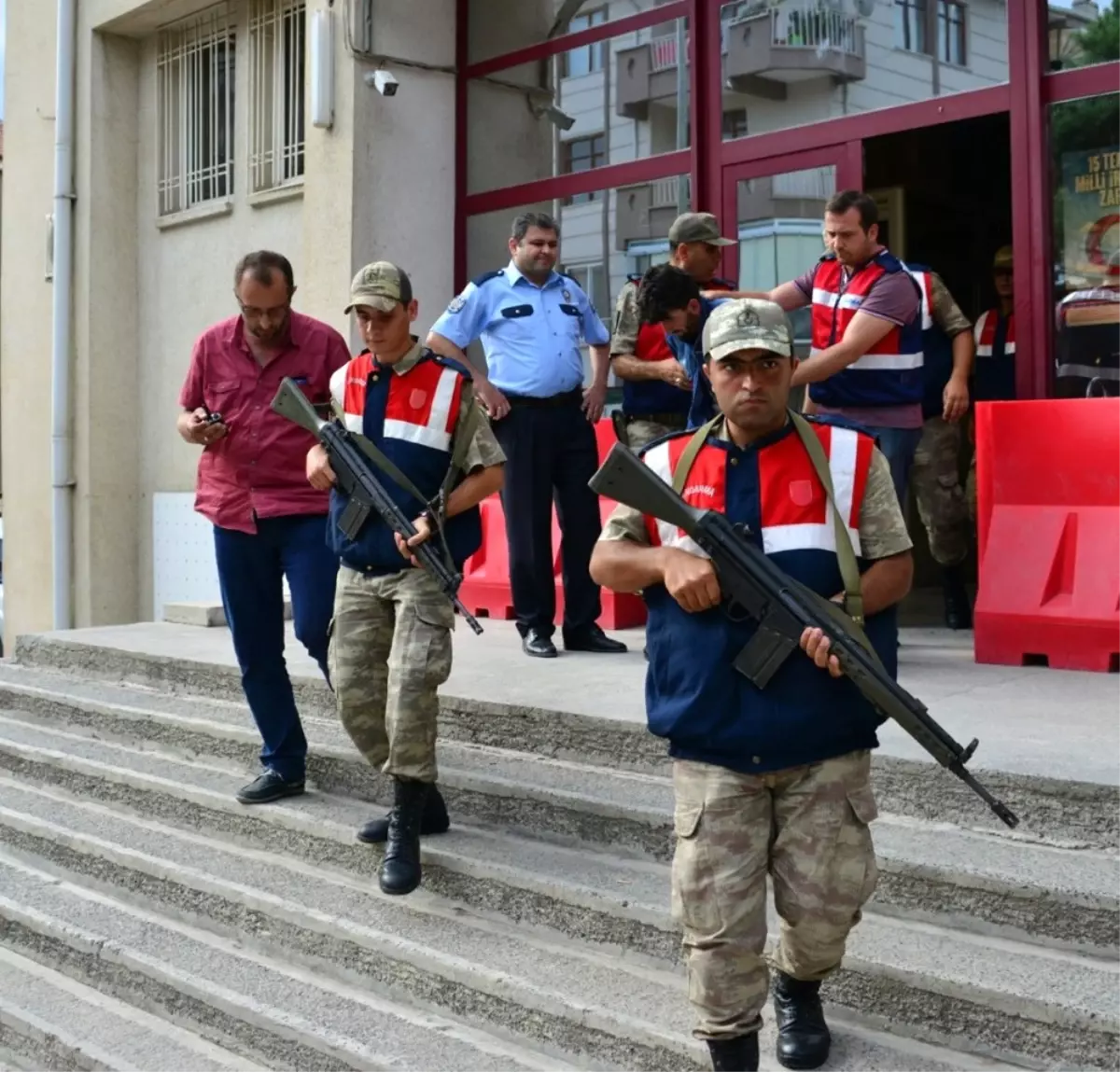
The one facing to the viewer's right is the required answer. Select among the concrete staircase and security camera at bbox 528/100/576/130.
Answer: the security camera

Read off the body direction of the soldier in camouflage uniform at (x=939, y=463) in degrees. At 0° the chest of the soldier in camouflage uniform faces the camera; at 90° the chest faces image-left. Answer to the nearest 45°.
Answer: approximately 45°

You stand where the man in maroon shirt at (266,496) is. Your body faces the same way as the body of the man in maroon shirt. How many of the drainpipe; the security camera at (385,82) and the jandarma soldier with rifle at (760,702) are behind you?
2

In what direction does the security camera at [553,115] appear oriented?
to the viewer's right

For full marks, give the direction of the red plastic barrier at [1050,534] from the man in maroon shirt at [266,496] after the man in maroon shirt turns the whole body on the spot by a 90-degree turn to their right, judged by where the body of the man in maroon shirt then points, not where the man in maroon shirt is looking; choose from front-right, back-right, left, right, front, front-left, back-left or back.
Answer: back
